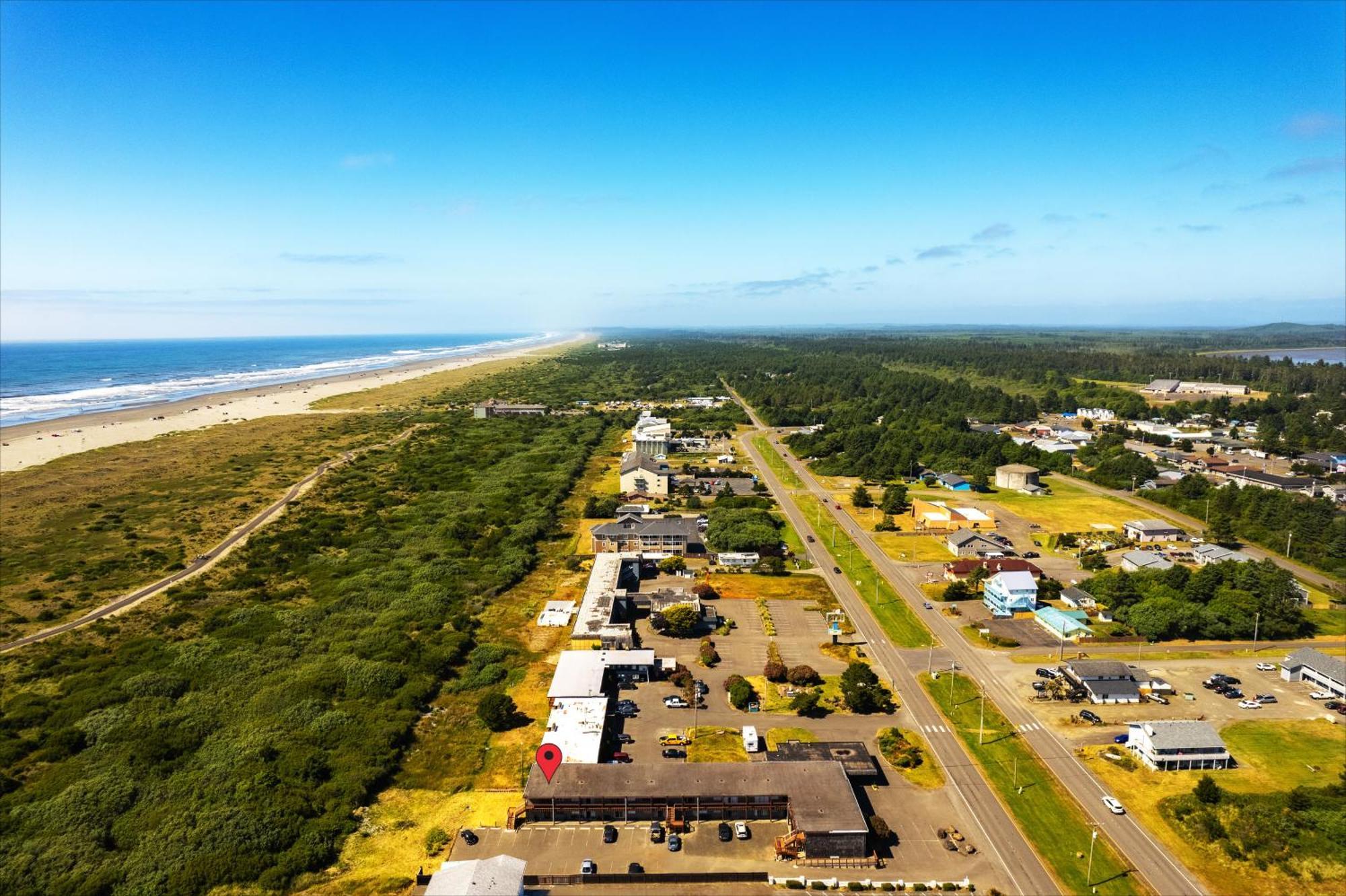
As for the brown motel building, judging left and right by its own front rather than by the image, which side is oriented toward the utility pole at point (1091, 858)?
left

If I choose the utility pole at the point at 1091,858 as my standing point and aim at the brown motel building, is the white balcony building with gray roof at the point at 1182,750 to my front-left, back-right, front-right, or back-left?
back-right

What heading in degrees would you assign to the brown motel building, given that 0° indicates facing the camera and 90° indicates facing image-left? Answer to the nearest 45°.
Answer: approximately 0°

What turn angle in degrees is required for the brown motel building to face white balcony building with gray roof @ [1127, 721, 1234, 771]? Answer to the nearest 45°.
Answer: approximately 90° to its left
